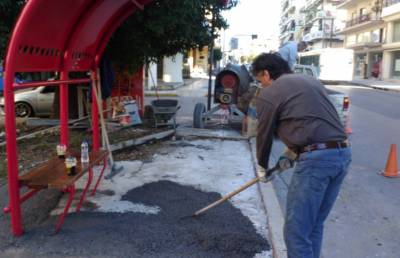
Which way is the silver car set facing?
to the viewer's left

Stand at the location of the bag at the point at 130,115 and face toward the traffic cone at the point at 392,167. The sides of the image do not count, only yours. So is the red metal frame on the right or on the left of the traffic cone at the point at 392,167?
right
